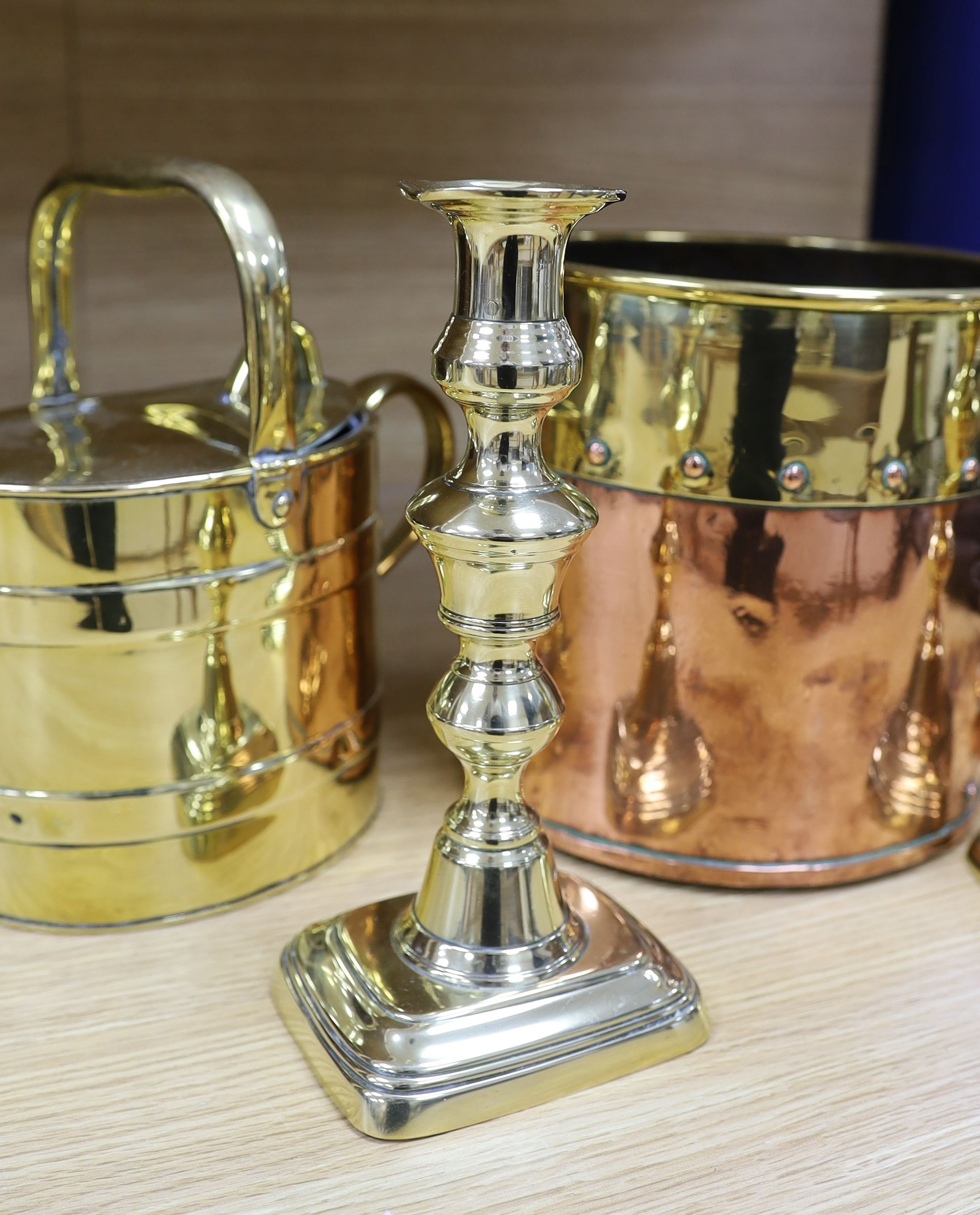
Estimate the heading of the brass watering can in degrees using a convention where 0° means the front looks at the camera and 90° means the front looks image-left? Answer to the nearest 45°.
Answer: approximately 45°
